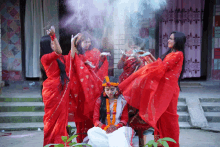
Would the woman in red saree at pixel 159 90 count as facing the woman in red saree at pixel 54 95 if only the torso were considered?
yes

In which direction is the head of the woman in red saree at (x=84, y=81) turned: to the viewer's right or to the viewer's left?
to the viewer's right

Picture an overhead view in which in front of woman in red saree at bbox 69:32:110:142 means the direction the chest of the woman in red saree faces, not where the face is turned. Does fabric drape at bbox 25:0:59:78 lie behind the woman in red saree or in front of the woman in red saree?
behind

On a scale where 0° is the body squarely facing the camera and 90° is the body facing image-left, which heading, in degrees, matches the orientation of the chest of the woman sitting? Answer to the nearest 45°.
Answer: approximately 0°

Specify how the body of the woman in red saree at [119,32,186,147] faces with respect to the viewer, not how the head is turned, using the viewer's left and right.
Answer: facing to the left of the viewer

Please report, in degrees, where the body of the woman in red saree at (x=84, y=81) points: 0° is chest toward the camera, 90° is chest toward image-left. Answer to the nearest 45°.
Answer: approximately 315°

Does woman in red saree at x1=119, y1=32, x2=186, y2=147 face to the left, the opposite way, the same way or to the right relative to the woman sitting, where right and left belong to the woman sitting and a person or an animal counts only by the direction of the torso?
to the right

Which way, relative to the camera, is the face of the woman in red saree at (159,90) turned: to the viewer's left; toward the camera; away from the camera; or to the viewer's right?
to the viewer's left
